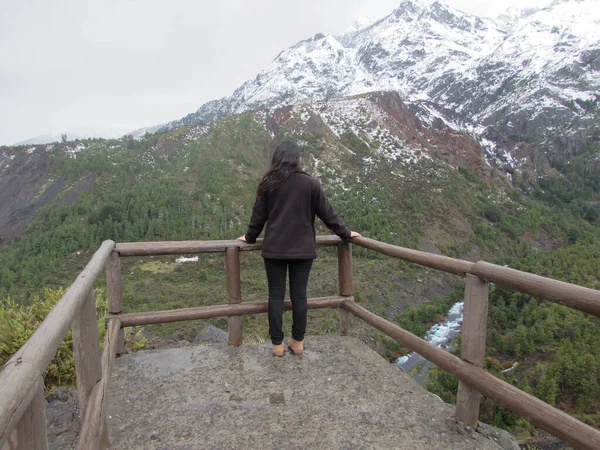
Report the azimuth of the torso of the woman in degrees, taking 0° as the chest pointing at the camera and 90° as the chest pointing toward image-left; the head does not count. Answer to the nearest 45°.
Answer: approximately 180°

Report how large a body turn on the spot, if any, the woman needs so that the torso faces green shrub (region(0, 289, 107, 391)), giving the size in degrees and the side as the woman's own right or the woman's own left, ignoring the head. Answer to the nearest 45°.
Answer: approximately 90° to the woman's own left
